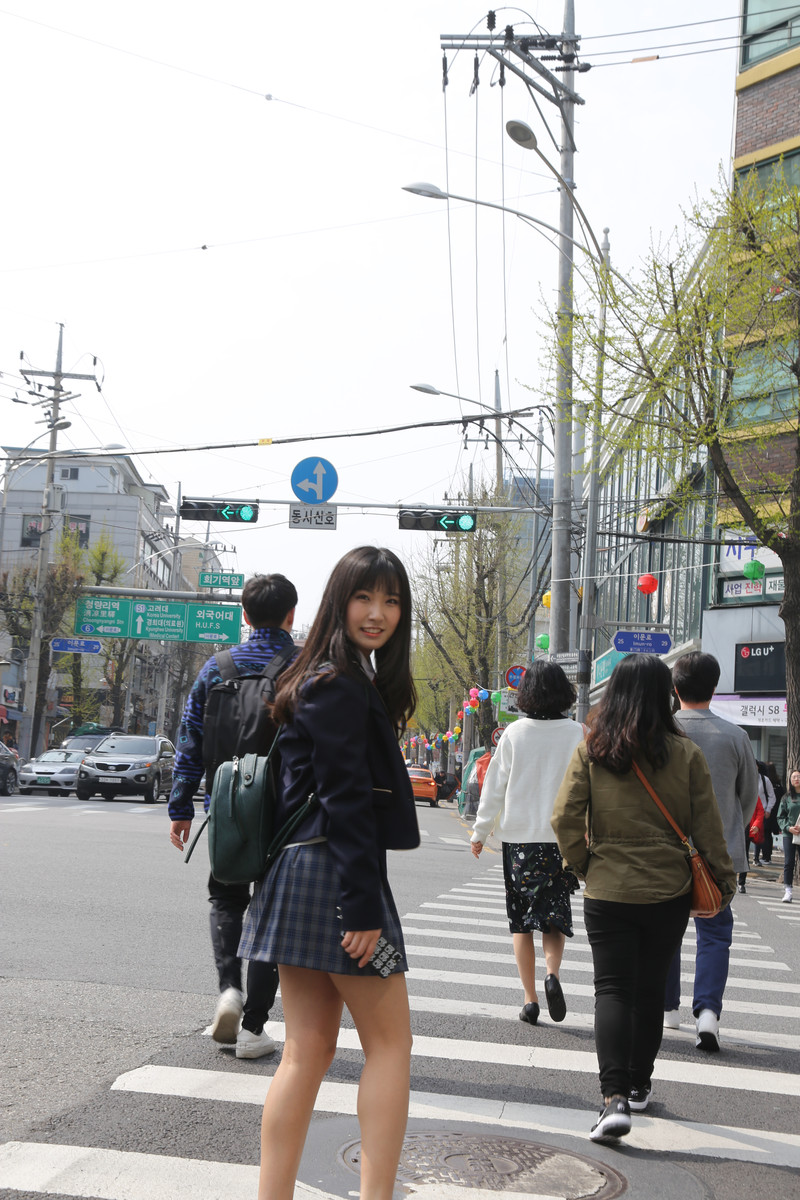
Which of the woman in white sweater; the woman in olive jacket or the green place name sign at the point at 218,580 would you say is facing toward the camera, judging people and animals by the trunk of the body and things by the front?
the green place name sign

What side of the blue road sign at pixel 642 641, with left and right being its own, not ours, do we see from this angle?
front

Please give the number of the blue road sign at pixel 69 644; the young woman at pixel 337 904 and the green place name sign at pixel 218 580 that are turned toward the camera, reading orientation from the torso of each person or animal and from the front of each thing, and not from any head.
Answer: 2

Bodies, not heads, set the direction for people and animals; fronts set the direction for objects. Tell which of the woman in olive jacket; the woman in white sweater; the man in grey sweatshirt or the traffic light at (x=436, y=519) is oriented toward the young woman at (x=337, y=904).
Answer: the traffic light

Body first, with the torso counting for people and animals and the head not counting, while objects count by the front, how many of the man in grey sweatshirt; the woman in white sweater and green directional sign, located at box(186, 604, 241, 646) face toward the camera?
1

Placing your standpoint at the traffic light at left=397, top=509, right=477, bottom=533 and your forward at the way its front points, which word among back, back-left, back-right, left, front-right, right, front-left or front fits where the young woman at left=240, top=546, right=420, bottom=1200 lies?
front

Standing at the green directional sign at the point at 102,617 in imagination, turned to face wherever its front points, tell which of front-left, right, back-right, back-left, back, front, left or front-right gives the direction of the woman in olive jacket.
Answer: front

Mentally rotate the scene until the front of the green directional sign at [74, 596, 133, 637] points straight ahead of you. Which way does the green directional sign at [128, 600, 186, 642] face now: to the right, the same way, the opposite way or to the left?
the same way

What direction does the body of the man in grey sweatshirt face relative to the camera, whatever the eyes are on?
away from the camera

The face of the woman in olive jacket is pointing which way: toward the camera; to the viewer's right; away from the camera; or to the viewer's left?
away from the camera

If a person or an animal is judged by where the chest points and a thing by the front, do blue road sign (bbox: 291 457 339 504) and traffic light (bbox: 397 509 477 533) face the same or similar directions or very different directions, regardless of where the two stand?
same or similar directions

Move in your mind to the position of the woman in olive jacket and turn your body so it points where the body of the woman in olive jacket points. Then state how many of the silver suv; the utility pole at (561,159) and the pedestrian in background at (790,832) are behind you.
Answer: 0

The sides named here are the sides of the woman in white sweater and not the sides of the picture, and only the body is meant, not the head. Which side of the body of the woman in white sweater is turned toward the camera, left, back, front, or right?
back

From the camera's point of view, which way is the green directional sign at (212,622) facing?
toward the camera

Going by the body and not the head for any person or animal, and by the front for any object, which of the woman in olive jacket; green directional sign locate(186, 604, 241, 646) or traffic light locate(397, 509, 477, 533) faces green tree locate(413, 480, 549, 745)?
the woman in olive jacket

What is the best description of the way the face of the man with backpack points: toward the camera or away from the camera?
away from the camera

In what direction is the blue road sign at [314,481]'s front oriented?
toward the camera

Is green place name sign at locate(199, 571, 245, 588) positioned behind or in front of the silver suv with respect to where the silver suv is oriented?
behind
